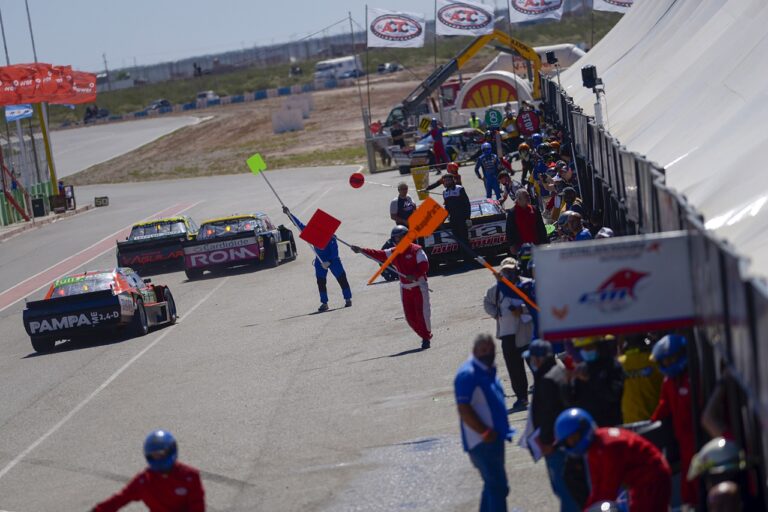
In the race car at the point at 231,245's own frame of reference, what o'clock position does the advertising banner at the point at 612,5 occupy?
The advertising banner is roughly at 12 o'clock from the race car.

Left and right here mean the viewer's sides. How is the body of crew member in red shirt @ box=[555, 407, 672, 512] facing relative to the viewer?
facing to the left of the viewer

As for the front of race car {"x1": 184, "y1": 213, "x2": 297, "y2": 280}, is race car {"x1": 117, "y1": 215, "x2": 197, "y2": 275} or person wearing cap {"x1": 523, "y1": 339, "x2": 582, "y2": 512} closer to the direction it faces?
the race car

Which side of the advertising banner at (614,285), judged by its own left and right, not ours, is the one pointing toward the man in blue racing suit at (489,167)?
back

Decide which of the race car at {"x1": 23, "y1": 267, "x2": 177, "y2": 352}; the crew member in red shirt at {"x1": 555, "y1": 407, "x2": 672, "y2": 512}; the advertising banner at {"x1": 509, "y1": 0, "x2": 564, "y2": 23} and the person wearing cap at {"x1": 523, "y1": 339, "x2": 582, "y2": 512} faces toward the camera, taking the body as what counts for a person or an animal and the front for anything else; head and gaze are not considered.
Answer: the advertising banner

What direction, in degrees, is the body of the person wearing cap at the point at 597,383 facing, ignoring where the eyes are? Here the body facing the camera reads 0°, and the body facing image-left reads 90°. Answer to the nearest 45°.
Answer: approximately 45°

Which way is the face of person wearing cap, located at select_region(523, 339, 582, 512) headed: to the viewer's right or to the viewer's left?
to the viewer's left

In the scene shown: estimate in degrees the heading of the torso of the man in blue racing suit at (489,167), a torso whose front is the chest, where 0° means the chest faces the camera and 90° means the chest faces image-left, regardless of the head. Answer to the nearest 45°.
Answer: approximately 0°

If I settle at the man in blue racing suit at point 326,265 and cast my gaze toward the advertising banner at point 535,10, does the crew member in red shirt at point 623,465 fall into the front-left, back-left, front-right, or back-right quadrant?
back-right
